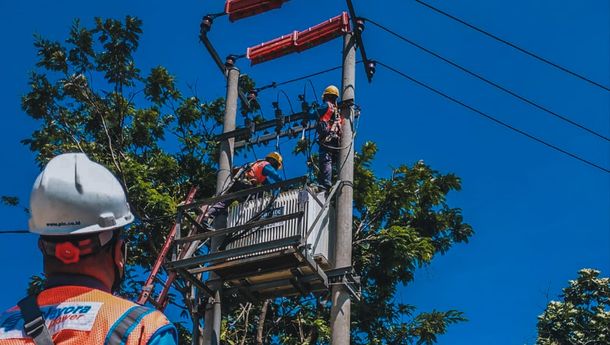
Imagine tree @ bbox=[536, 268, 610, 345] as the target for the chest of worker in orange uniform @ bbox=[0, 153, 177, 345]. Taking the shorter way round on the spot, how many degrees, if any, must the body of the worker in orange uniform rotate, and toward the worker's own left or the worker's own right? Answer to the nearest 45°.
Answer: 0° — they already face it

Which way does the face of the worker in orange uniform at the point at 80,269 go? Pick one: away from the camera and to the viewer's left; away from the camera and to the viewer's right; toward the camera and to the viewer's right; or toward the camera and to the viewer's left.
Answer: away from the camera and to the viewer's right

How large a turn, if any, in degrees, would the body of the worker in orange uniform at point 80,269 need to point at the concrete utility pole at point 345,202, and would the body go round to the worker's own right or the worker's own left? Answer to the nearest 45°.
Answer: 0° — they already face it

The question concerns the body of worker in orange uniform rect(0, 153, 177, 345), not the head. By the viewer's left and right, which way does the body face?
facing away from the viewer and to the right of the viewer

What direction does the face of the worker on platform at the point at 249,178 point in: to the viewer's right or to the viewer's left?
to the viewer's right
